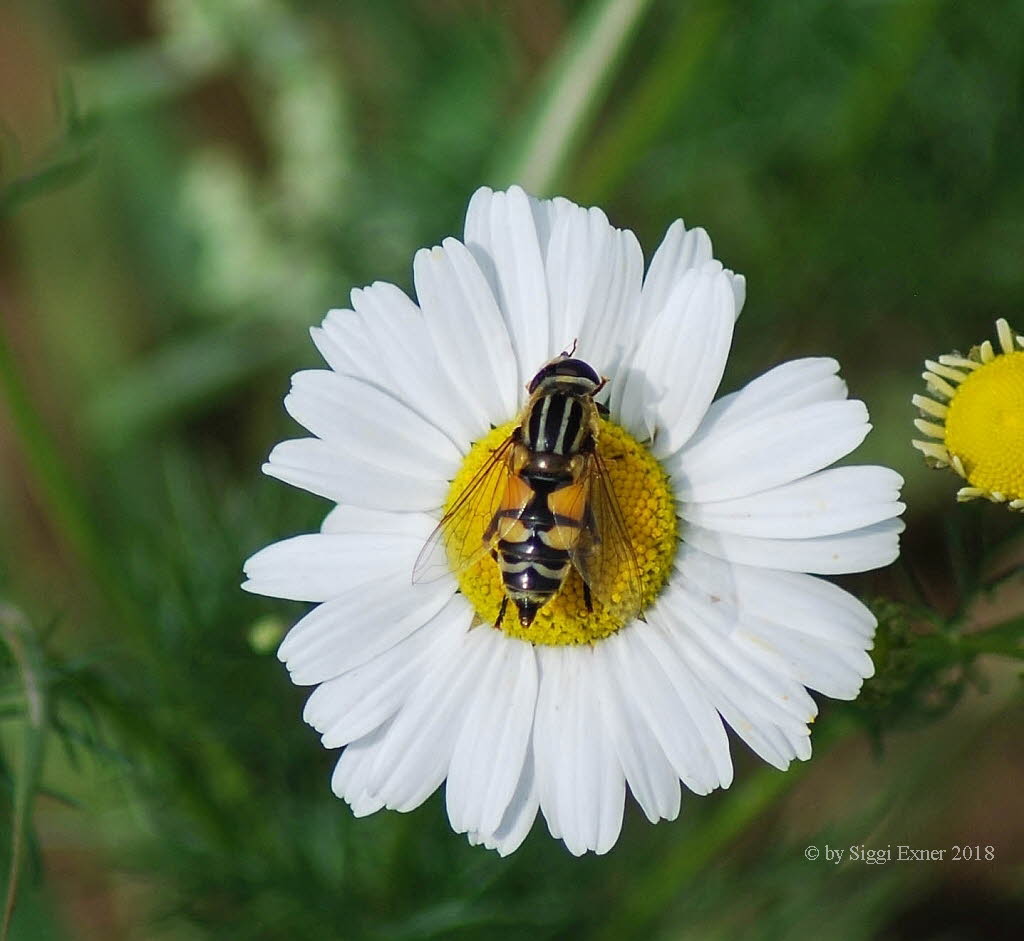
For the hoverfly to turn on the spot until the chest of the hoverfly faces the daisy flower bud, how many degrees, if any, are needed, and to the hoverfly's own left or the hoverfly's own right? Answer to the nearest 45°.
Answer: approximately 90° to the hoverfly's own right

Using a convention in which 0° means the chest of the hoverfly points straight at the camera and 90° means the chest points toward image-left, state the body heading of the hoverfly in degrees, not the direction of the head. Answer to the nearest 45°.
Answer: approximately 180°

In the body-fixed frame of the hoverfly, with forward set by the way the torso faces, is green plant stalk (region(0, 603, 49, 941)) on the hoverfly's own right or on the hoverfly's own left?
on the hoverfly's own left
